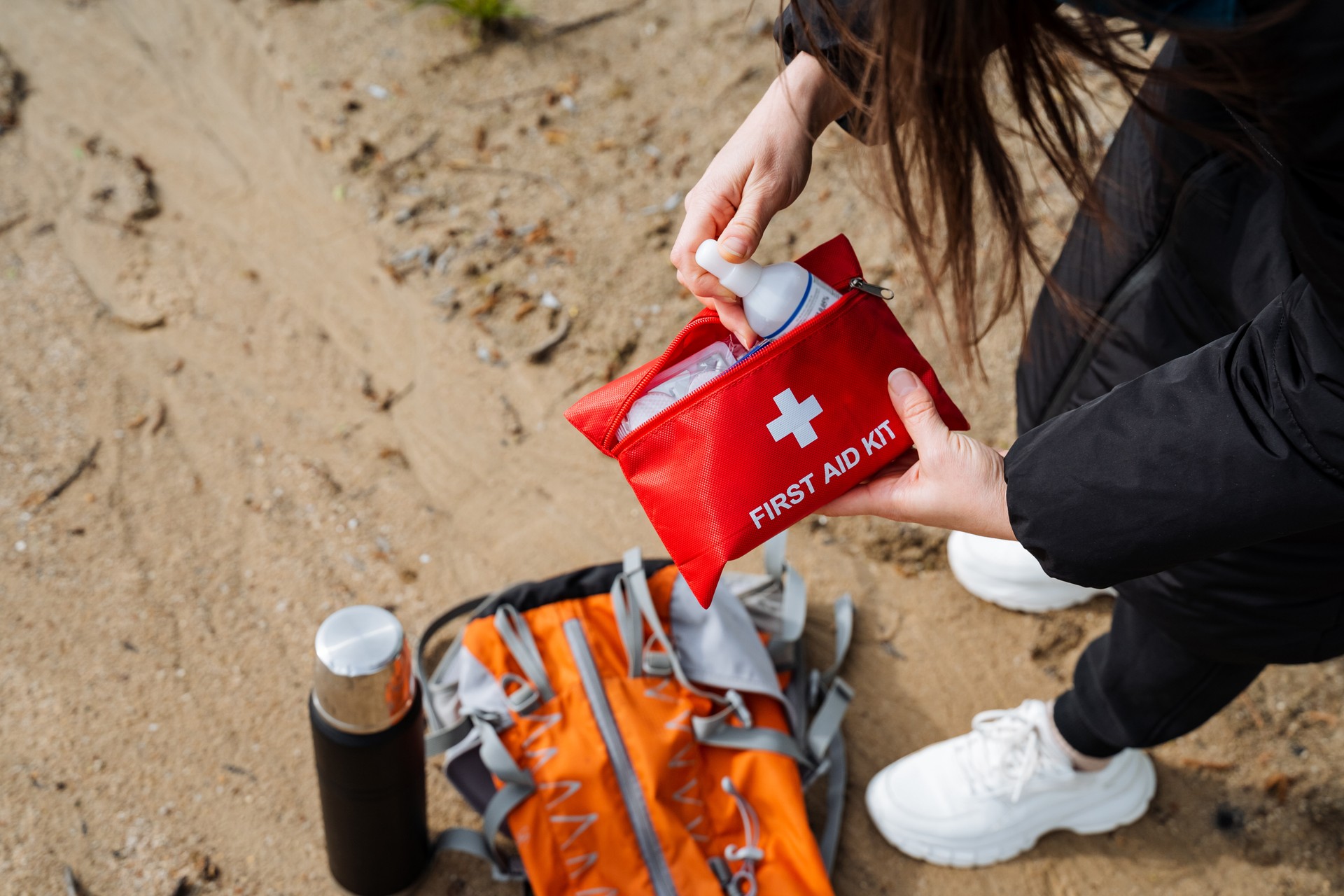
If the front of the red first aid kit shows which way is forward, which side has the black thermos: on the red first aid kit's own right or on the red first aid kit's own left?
on the red first aid kit's own right

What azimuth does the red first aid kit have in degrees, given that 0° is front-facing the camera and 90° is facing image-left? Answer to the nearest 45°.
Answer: approximately 0°
